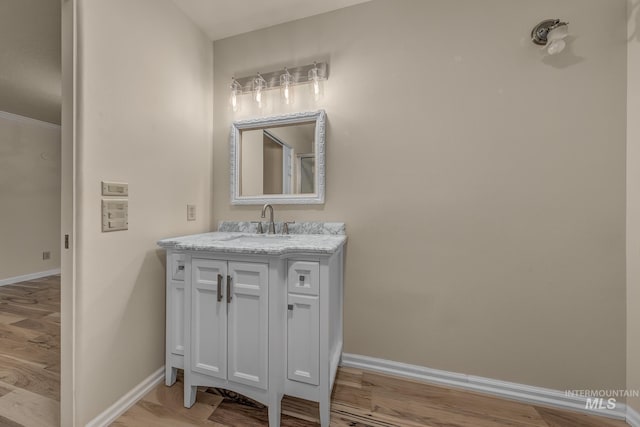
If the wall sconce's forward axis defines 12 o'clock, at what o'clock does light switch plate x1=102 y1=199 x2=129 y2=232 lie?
The light switch plate is roughly at 3 o'clock from the wall sconce.

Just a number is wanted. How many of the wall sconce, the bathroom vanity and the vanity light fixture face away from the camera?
0

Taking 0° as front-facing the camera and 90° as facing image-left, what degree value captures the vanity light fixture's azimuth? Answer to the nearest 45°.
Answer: approximately 45°

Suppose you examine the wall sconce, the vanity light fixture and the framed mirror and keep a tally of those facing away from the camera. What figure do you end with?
0

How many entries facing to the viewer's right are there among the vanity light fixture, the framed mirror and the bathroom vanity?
0

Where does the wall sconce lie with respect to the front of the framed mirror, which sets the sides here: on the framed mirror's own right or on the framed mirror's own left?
on the framed mirror's own left

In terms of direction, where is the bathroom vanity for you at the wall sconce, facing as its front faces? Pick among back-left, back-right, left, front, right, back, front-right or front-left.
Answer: right

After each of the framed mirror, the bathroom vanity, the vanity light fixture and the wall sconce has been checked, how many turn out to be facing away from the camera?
0

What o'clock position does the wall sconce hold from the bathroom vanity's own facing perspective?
The wall sconce is roughly at 8 o'clock from the bathroom vanity.

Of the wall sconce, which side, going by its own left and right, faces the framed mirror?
right

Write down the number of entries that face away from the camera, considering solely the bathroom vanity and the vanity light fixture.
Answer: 0

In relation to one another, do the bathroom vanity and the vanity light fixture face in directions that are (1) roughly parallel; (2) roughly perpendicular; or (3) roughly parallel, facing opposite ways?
roughly parallel

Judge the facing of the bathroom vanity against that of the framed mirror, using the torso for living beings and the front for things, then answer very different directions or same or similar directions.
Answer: same or similar directions

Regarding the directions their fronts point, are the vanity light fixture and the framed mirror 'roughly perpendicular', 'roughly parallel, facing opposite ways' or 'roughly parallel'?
roughly parallel
